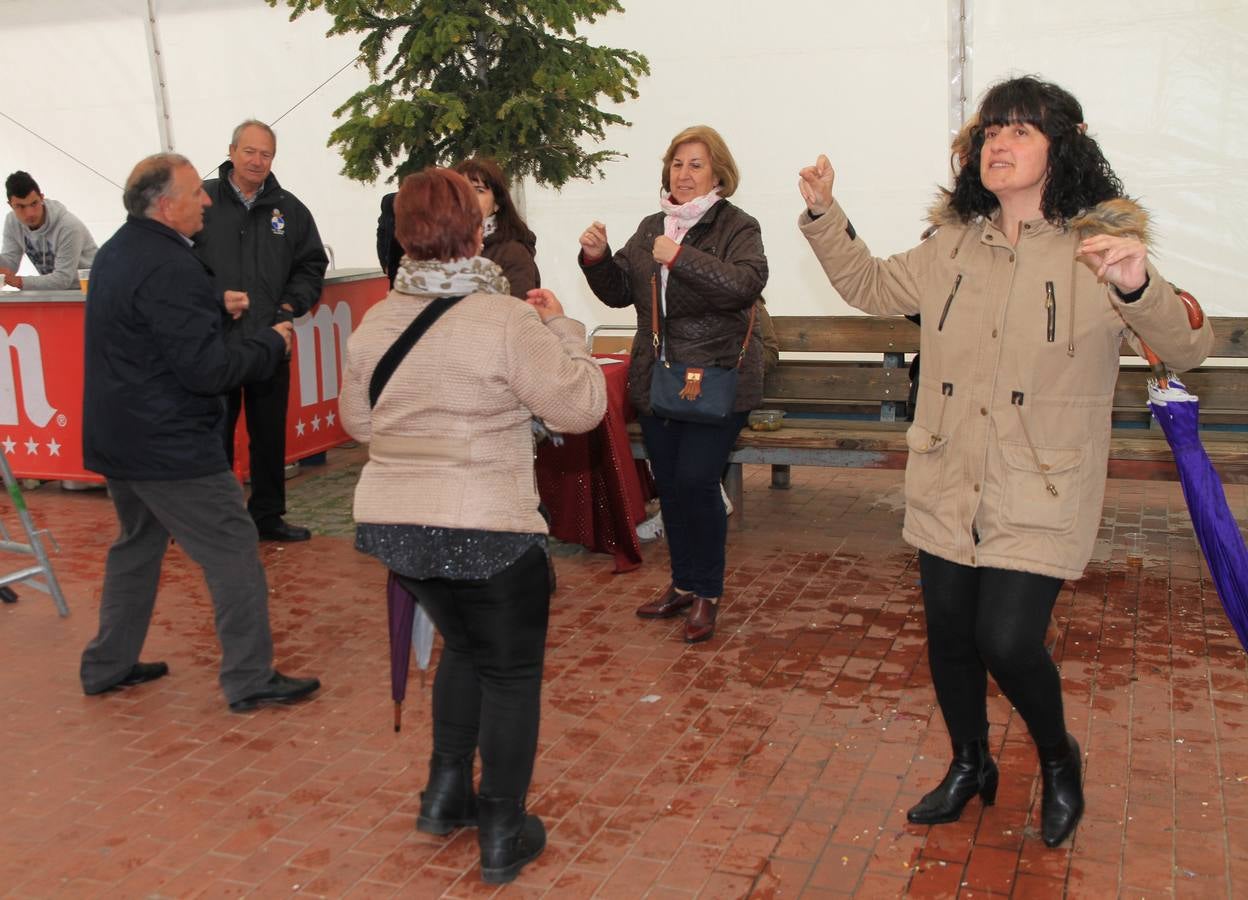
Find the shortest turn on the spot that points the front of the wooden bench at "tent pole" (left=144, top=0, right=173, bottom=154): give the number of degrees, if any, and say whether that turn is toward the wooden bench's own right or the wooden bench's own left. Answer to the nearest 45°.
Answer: approximately 135° to the wooden bench's own right

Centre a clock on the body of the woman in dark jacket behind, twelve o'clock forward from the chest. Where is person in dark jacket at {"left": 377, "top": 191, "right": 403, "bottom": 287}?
The person in dark jacket is roughly at 3 o'clock from the woman in dark jacket behind.

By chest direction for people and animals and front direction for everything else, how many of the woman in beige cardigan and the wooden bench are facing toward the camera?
1

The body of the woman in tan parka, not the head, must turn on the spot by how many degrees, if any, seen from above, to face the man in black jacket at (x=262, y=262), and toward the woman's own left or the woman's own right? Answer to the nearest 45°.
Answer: approximately 90° to the woman's own right

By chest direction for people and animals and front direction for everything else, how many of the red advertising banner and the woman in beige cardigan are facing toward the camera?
1

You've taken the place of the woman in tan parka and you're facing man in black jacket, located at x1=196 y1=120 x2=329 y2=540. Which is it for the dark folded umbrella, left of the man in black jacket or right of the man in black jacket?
left

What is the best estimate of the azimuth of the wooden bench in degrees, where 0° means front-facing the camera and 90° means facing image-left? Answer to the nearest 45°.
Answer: approximately 0°

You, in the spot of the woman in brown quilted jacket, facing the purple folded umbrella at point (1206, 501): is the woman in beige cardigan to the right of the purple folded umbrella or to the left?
right

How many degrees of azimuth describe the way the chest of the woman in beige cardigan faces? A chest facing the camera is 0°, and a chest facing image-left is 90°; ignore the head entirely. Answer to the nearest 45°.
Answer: approximately 225°

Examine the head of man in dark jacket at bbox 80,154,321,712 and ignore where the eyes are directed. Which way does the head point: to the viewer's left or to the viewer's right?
to the viewer's right

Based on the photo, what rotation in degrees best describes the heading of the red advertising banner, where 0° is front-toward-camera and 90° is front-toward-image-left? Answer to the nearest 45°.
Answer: approximately 0°
